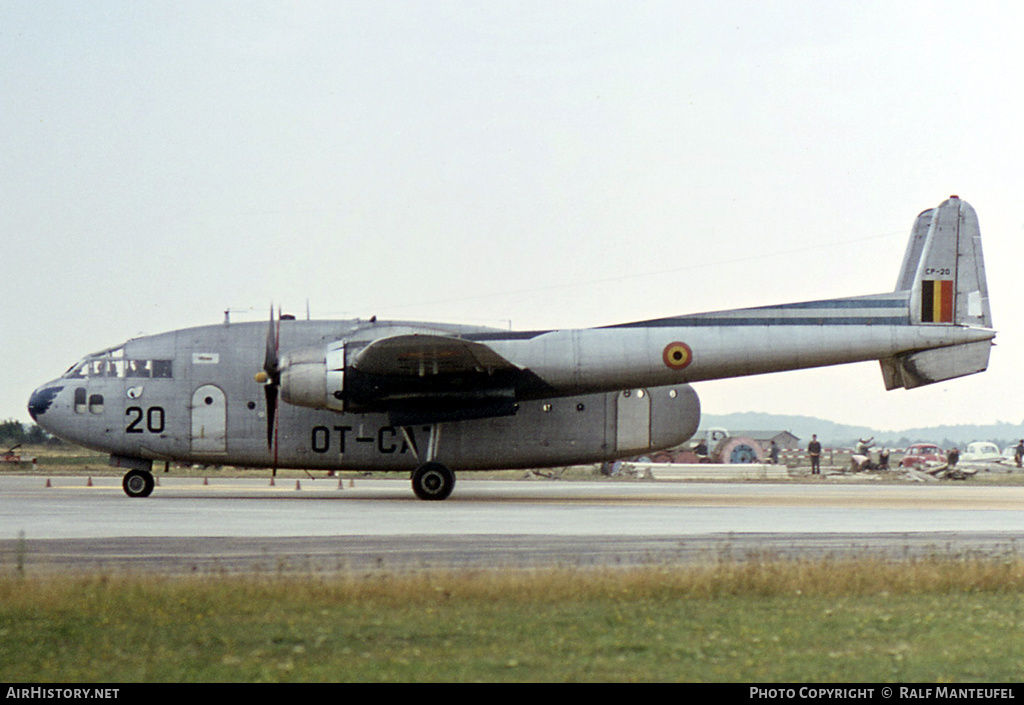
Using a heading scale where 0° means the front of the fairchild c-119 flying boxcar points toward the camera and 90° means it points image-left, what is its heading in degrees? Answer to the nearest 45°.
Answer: approximately 90°
